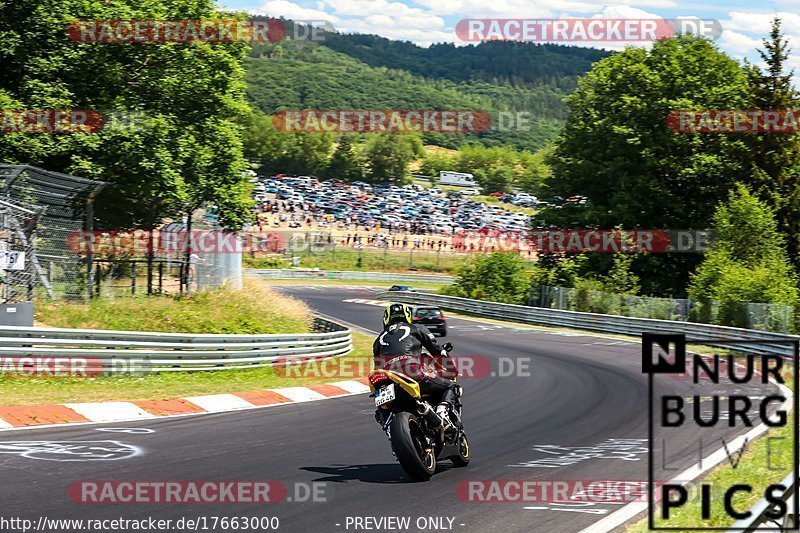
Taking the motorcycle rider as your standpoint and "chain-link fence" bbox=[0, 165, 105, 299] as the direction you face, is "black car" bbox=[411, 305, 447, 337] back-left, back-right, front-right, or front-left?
front-right

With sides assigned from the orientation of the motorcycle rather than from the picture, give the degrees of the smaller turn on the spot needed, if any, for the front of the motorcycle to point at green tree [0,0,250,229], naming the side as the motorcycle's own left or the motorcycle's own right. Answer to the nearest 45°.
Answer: approximately 90° to the motorcycle's own left

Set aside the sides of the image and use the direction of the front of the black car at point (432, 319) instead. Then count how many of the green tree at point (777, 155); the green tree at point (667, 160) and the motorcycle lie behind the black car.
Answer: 1

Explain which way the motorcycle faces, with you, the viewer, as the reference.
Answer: facing away from the viewer and to the right of the viewer

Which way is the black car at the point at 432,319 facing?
away from the camera

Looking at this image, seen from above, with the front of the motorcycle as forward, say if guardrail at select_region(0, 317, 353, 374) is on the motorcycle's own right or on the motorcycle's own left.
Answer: on the motorcycle's own left

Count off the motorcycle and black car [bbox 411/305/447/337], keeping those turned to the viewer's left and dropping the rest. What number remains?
0

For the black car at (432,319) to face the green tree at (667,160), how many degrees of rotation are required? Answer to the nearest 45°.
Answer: approximately 45° to its right

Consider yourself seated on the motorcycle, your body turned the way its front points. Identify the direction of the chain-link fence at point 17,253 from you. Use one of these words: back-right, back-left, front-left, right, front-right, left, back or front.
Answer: left

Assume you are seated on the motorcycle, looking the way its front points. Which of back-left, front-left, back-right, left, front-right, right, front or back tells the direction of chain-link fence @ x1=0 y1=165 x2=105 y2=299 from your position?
left
